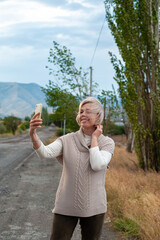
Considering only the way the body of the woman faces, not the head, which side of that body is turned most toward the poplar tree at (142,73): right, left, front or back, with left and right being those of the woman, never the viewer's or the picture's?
back

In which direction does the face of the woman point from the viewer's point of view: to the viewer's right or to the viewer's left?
to the viewer's left

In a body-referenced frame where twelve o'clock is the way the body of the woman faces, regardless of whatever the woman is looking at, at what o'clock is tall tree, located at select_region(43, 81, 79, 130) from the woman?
The tall tree is roughly at 6 o'clock from the woman.

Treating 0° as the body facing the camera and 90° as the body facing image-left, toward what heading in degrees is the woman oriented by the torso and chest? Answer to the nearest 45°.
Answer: approximately 0°

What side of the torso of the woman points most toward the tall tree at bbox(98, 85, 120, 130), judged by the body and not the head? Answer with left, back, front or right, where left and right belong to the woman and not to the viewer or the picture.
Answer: back
